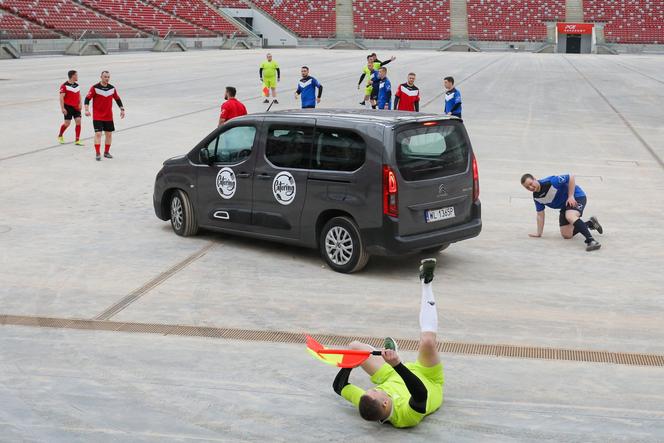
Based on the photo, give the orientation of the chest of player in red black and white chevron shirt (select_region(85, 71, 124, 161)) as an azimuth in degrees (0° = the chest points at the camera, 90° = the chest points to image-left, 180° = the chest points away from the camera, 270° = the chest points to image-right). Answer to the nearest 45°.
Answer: approximately 0°

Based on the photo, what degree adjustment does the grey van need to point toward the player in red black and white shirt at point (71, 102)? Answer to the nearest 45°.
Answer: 0° — it already faces them

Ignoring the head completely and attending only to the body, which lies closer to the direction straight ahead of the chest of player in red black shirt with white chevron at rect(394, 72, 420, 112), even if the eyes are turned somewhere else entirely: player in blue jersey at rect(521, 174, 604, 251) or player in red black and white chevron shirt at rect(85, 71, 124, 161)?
the player in blue jersey

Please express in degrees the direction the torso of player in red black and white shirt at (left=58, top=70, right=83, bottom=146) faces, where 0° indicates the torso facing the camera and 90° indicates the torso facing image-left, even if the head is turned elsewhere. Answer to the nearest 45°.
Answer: approximately 315°

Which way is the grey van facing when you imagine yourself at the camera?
facing away from the viewer and to the left of the viewer

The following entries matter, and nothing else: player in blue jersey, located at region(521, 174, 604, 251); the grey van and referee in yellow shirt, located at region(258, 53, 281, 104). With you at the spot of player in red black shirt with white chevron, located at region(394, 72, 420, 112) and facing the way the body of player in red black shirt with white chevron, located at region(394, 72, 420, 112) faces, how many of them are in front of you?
2

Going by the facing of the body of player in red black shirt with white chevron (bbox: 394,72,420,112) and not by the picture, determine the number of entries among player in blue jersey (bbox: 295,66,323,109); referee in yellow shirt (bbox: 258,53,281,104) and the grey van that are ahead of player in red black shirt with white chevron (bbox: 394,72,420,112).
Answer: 1

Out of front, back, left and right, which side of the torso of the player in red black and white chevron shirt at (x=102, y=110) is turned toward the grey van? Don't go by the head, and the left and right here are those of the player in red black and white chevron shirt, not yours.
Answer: front
